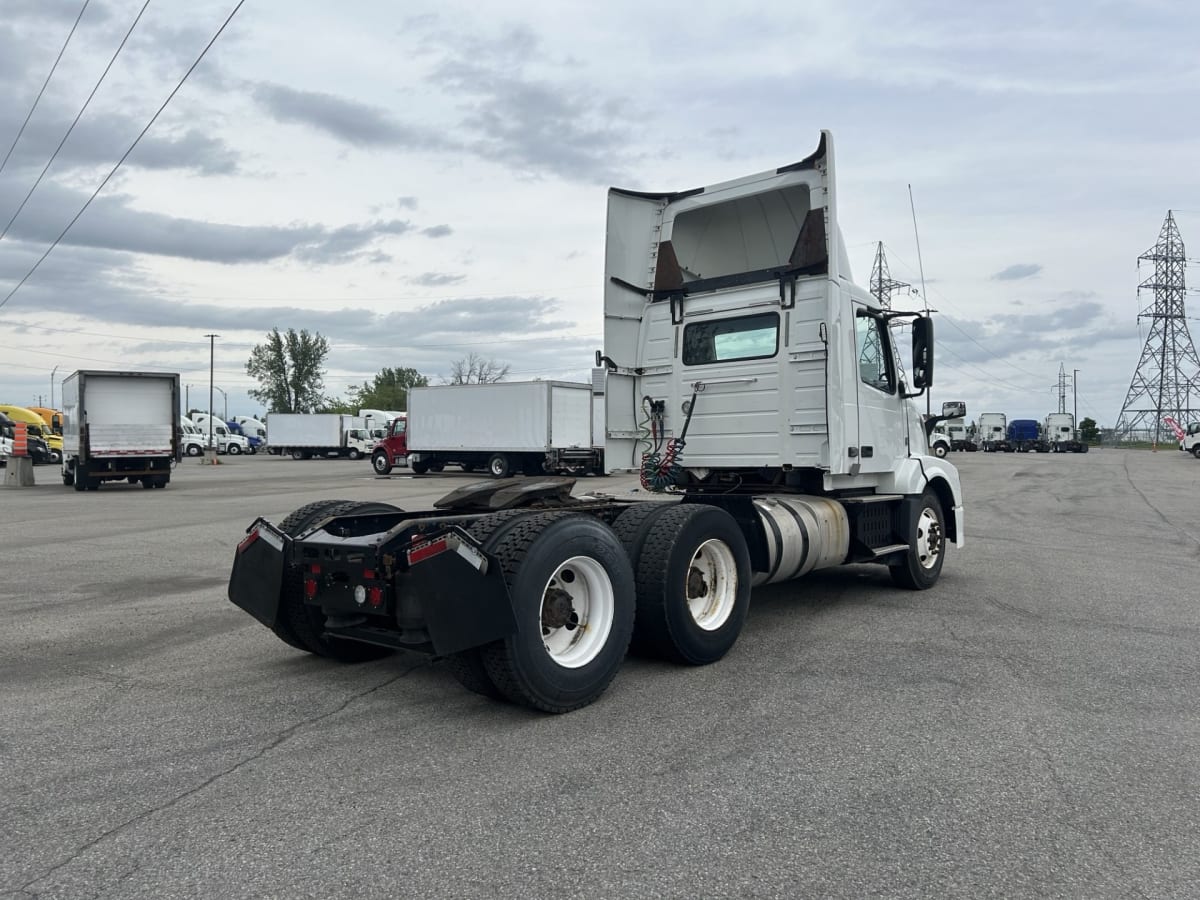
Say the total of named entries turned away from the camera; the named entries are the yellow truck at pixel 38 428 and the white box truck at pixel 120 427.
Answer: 1

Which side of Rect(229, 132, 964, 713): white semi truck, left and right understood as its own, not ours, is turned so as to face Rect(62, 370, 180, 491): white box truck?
left

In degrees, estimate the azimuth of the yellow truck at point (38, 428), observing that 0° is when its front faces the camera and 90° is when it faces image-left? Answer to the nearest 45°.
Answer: approximately 315°

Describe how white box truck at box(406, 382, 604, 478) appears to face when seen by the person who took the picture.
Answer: facing away from the viewer and to the left of the viewer

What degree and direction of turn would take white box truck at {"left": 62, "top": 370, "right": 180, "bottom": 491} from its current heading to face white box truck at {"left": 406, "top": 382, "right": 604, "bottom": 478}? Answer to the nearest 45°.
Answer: approximately 90° to its right

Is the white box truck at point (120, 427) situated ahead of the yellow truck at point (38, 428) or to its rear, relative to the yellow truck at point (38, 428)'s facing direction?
ahead

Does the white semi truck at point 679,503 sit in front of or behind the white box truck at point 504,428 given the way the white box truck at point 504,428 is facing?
behind

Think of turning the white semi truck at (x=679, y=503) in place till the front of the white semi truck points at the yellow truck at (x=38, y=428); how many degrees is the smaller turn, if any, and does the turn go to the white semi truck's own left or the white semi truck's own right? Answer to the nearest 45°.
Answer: approximately 90° to the white semi truck's own left

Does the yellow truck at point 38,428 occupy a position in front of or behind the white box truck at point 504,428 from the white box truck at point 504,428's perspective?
in front

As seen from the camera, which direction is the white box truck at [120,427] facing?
away from the camera

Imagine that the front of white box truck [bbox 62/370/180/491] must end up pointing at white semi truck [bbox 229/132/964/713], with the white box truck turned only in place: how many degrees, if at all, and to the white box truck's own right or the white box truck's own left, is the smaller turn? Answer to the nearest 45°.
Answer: approximately 180°

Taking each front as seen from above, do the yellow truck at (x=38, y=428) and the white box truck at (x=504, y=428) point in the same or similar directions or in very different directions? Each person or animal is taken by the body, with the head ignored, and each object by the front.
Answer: very different directions

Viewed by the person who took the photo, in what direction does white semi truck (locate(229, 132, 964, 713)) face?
facing away from the viewer and to the right of the viewer

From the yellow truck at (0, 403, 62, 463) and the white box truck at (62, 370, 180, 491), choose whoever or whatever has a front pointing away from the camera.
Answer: the white box truck
